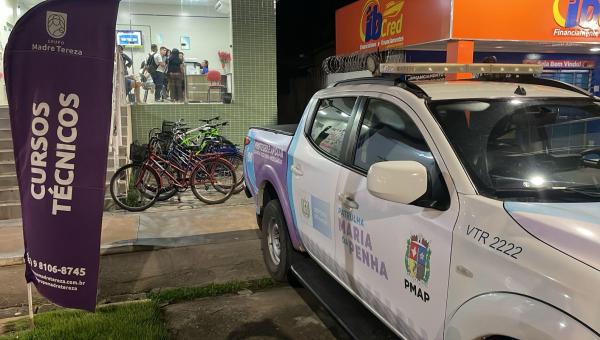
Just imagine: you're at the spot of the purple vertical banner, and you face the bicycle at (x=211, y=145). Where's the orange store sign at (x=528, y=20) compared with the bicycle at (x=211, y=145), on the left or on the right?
right

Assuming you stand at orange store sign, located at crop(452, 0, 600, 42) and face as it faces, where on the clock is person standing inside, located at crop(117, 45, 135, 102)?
The person standing inside is roughly at 3 o'clock from the orange store sign.

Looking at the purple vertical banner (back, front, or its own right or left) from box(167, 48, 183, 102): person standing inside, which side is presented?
back

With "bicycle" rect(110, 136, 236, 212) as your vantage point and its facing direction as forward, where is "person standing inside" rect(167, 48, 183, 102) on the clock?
The person standing inside is roughly at 3 o'clock from the bicycle.

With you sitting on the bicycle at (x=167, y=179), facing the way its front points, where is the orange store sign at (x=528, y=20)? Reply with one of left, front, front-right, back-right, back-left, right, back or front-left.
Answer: back

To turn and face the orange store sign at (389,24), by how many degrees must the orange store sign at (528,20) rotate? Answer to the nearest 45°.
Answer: approximately 90° to its right

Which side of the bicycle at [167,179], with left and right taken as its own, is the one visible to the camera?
left

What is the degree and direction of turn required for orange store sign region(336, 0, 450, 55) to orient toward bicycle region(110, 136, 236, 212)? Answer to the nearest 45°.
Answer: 0° — it already faces it

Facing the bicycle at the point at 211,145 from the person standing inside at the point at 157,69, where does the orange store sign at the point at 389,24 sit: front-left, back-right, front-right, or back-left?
front-left

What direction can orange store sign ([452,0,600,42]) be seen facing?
toward the camera

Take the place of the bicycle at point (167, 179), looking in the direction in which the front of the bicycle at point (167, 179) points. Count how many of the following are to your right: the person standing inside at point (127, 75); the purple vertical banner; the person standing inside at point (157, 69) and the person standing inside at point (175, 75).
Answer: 3

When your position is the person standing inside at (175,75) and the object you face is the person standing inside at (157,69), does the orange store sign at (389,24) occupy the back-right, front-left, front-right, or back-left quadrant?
back-left

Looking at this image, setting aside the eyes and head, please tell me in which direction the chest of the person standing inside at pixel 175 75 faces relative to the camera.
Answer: away from the camera
